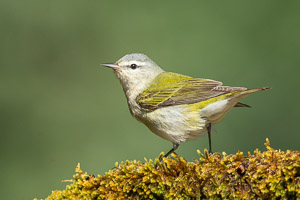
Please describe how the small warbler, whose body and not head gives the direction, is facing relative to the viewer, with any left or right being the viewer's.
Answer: facing to the left of the viewer
